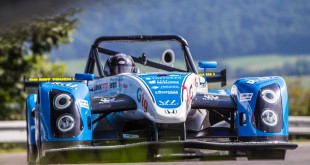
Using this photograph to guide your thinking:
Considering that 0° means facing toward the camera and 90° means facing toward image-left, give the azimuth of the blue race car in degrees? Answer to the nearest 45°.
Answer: approximately 0°

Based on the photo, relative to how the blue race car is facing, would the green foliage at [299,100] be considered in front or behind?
behind

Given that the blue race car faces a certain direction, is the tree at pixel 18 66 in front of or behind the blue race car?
behind
